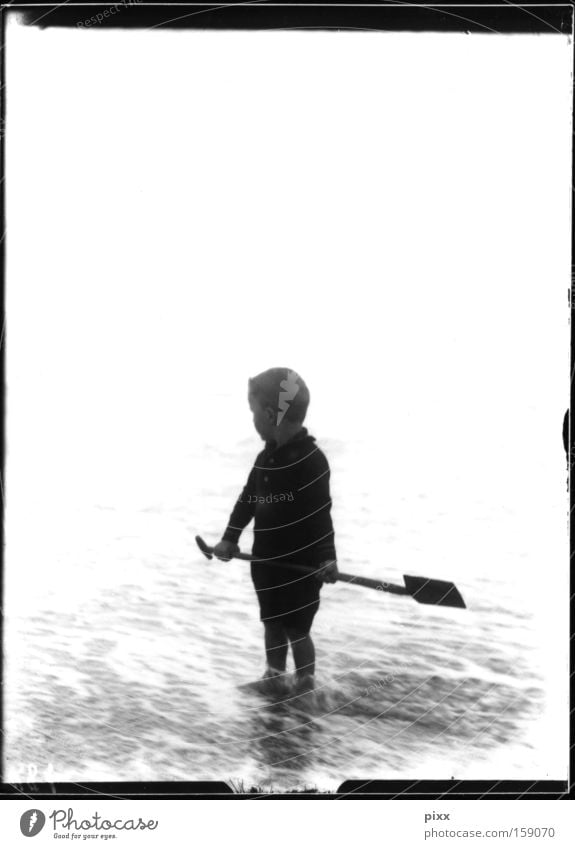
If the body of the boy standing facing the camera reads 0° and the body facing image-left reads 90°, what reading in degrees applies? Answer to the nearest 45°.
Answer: approximately 45°
